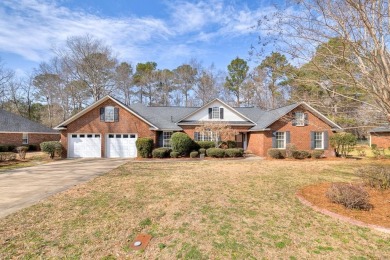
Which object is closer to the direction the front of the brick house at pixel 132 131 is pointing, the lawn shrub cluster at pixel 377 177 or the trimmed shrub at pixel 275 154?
the lawn shrub cluster

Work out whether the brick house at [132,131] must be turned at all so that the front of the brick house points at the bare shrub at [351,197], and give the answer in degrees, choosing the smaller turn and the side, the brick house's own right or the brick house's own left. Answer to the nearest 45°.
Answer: approximately 45° to the brick house's own left

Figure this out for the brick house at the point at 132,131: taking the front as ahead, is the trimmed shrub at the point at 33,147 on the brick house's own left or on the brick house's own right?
on the brick house's own right

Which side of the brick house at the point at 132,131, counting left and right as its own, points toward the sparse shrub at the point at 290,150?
left

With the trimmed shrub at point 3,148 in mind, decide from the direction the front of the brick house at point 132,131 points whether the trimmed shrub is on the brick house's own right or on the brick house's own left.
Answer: on the brick house's own right

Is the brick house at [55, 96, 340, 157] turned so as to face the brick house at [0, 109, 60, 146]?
no

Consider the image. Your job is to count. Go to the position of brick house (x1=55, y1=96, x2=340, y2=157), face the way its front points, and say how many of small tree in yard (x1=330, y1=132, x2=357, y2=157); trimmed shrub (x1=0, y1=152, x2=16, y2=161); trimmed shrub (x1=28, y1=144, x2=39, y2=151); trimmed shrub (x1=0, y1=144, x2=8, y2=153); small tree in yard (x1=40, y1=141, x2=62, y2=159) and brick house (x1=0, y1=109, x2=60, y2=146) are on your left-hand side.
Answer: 1

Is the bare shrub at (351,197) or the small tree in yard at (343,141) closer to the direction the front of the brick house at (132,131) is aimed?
the bare shrub

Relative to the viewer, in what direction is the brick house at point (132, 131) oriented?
toward the camera

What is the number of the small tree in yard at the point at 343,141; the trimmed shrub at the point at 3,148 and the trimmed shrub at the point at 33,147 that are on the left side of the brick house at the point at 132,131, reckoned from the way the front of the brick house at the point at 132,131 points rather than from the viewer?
1

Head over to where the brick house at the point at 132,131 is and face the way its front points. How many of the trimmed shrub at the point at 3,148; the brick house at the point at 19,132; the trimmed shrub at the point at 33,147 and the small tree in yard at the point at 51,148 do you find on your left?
0

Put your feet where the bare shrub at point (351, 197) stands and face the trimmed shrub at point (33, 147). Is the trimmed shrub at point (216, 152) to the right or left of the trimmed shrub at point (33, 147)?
right

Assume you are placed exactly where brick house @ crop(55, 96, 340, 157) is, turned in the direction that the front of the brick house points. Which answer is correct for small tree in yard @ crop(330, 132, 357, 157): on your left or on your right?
on your left

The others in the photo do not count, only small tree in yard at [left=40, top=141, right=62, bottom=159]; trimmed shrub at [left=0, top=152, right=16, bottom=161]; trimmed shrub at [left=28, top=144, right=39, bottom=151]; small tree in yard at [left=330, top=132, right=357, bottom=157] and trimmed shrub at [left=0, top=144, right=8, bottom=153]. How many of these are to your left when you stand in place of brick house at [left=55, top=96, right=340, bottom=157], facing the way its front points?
1

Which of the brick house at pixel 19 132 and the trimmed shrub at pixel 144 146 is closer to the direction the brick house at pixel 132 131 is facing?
the trimmed shrub

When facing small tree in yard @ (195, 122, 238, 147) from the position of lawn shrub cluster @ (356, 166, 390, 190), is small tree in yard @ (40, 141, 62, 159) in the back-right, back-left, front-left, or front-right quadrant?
front-left
